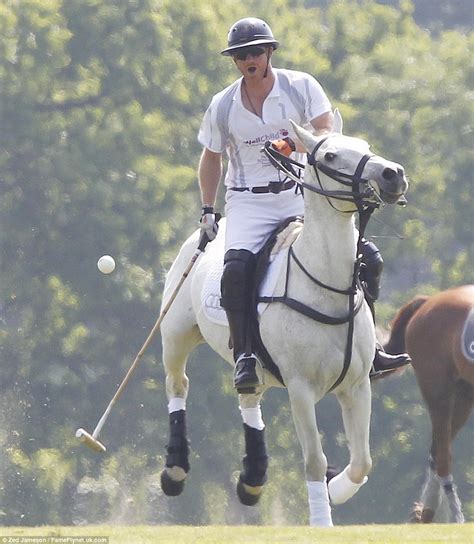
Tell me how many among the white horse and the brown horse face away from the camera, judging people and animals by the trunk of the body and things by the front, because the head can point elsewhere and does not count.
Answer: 0

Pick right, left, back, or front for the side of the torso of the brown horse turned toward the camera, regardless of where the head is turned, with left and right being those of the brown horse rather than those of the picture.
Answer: right
